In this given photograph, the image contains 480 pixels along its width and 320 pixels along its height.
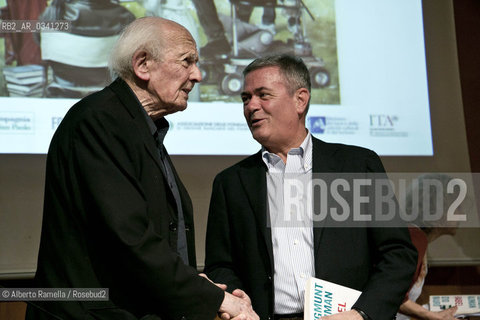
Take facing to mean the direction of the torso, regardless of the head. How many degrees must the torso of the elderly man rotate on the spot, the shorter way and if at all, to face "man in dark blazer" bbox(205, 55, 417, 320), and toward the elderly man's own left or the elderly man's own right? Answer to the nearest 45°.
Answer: approximately 45° to the elderly man's own left

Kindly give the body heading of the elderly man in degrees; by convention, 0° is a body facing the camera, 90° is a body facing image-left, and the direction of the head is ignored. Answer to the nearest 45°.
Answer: approximately 270°

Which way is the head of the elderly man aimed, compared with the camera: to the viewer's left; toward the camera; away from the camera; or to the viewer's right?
to the viewer's right
